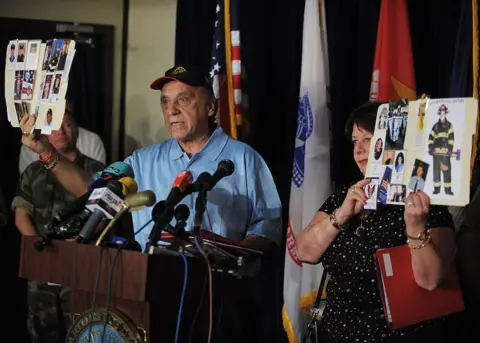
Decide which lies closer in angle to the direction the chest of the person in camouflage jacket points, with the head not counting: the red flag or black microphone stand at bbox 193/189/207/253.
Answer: the black microphone stand

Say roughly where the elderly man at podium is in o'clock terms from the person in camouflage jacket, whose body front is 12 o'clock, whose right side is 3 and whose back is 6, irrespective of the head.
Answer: The elderly man at podium is roughly at 11 o'clock from the person in camouflage jacket.

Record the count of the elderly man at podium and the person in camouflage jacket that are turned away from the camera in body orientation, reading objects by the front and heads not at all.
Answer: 0

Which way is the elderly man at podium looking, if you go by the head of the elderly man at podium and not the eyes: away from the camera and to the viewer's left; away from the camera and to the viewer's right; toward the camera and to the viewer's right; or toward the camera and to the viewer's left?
toward the camera and to the viewer's left

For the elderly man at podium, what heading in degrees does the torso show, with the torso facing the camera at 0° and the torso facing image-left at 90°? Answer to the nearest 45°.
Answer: approximately 45°

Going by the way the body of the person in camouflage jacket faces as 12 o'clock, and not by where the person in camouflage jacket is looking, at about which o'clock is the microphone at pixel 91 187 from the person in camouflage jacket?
The microphone is roughly at 12 o'clock from the person in camouflage jacket.

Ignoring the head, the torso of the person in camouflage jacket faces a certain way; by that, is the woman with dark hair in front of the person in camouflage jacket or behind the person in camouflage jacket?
in front

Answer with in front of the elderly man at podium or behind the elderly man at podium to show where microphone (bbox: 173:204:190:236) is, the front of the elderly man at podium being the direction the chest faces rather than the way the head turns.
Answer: in front

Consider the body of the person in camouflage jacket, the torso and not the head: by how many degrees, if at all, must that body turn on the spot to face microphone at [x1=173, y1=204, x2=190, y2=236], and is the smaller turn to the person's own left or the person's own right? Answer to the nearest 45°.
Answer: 0° — they already face it

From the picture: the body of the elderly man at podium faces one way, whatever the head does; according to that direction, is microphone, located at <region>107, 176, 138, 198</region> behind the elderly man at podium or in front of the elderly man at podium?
in front

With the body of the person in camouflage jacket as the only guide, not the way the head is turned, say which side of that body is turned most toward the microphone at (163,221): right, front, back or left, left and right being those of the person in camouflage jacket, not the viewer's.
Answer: front
